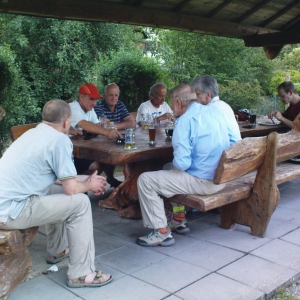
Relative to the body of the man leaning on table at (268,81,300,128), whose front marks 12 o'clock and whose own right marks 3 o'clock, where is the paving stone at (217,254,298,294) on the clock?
The paving stone is roughly at 9 o'clock from the man leaning on table.

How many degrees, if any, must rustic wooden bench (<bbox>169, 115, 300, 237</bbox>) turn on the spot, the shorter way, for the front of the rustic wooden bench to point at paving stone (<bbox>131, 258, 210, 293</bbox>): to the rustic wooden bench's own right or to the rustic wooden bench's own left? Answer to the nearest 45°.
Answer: approximately 90° to the rustic wooden bench's own left

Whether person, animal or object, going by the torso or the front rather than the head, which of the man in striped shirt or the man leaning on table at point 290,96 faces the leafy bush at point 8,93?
the man leaning on table

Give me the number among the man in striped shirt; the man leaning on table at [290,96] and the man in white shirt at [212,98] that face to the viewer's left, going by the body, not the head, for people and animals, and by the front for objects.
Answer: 2

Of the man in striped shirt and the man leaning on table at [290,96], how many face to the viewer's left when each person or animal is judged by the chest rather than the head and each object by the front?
1

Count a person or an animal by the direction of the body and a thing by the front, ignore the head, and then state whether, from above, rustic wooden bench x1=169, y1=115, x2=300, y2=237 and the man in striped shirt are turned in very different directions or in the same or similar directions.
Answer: very different directions

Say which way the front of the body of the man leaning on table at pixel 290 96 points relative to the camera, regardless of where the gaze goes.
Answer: to the viewer's left

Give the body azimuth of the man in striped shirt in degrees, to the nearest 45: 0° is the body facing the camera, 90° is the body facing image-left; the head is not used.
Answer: approximately 315°

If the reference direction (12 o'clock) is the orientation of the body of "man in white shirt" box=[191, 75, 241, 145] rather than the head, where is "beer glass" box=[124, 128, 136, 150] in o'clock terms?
The beer glass is roughly at 11 o'clock from the man in white shirt.

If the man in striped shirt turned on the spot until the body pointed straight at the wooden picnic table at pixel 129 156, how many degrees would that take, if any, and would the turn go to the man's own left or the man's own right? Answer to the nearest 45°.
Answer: approximately 45° to the man's own right

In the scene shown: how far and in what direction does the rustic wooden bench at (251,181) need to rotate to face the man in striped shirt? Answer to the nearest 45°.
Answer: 0° — it already faces them

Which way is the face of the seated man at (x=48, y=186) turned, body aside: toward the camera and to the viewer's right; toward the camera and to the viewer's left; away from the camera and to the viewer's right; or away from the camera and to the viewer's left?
away from the camera and to the viewer's right
